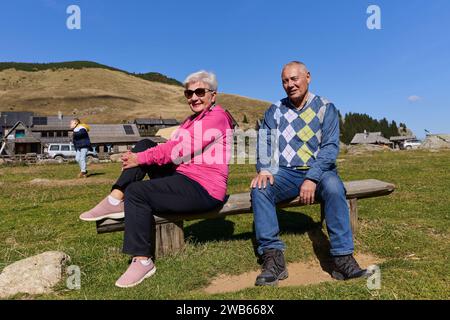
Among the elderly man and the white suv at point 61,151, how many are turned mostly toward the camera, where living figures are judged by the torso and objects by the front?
1

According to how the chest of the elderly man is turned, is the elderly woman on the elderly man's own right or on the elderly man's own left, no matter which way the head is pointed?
on the elderly man's own right

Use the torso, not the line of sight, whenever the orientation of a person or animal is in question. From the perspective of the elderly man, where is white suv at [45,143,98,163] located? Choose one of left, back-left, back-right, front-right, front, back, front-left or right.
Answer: back-right

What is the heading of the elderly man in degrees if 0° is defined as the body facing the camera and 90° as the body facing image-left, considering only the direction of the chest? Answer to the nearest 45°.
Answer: approximately 0°
